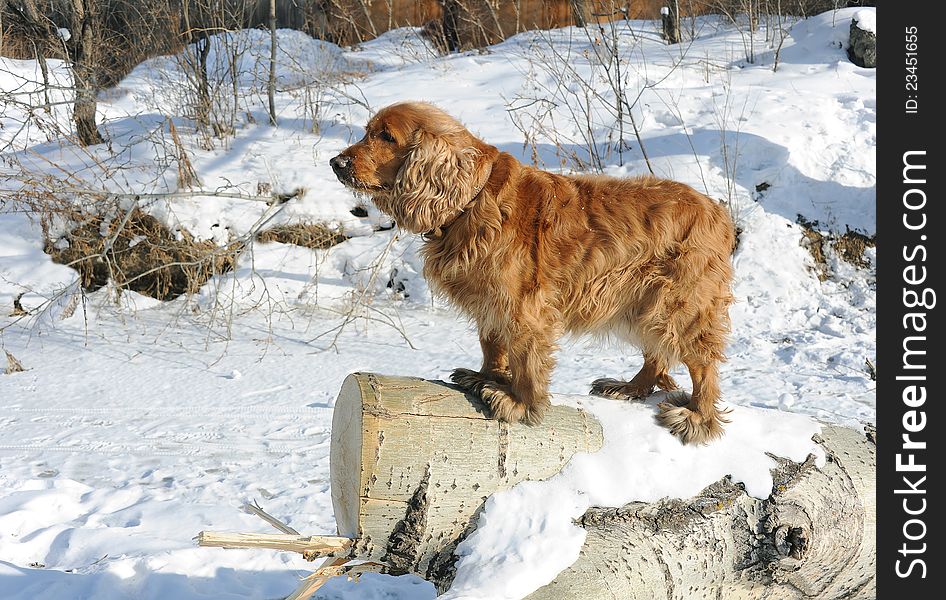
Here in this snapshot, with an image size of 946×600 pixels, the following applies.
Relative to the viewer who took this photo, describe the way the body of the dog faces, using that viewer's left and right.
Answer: facing to the left of the viewer

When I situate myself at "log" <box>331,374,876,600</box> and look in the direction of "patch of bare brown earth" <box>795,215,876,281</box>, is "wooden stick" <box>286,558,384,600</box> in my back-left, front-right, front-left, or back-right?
back-left

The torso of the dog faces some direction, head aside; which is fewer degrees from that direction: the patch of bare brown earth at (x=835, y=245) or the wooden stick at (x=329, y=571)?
the wooden stick

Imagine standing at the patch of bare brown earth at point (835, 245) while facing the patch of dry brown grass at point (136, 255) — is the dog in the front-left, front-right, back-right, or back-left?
front-left

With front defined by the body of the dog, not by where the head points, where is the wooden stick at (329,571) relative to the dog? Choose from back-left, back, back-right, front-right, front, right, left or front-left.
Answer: front-left

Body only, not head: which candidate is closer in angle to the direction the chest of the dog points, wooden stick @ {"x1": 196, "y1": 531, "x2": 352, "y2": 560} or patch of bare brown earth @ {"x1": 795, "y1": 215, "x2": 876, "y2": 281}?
the wooden stick

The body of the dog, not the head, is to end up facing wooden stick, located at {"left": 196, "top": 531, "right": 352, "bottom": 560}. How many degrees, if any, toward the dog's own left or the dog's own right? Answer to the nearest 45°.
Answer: approximately 45° to the dog's own left

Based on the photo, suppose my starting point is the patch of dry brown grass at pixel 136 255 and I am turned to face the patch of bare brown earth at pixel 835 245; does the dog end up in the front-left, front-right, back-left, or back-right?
front-right
